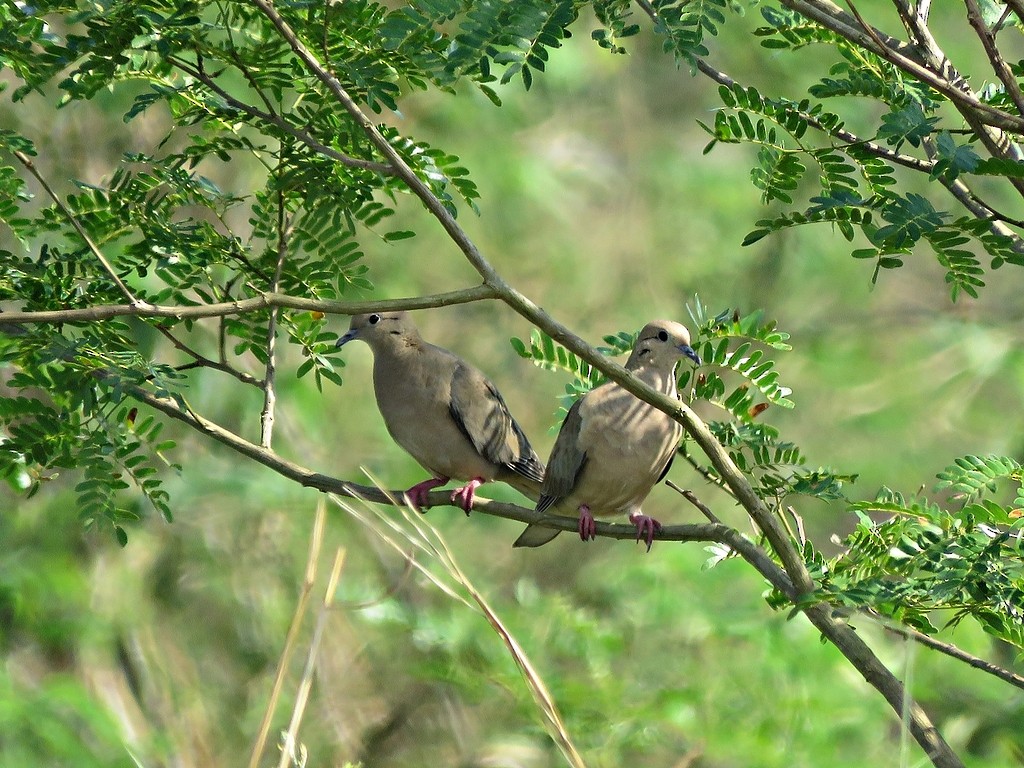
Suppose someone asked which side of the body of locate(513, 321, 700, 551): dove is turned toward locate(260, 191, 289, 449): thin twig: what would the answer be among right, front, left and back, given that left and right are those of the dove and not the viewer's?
right

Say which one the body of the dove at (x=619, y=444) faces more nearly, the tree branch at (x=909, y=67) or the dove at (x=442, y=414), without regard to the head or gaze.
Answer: the tree branch

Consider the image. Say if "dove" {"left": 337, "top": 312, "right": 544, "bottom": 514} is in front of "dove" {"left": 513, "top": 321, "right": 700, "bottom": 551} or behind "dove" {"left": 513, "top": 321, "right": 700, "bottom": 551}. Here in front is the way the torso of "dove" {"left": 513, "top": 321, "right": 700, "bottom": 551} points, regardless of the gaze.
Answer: behind

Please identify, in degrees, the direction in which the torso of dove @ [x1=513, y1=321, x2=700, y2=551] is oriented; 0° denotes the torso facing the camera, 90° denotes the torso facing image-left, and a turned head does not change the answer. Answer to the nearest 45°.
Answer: approximately 315°

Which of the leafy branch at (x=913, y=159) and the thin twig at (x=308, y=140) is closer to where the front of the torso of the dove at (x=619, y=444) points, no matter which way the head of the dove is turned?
the leafy branch

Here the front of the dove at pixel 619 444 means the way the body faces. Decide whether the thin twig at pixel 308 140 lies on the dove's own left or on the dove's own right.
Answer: on the dove's own right
